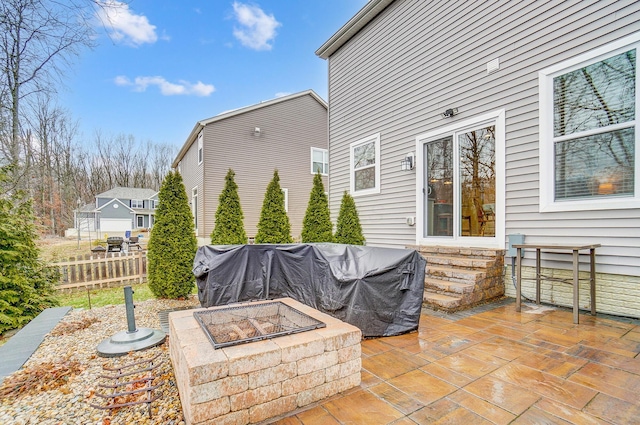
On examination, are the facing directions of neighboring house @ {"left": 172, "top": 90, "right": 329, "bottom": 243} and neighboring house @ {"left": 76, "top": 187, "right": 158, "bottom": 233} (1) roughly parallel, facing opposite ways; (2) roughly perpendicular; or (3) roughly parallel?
roughly perpendicular

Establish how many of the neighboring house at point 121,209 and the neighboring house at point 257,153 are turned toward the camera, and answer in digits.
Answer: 1

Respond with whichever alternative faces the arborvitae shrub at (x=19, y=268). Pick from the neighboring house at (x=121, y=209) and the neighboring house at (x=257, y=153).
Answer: the neighboring house at (x=121, y=209)

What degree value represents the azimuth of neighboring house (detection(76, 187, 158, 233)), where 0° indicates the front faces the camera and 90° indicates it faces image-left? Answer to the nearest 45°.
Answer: approximately 0°
